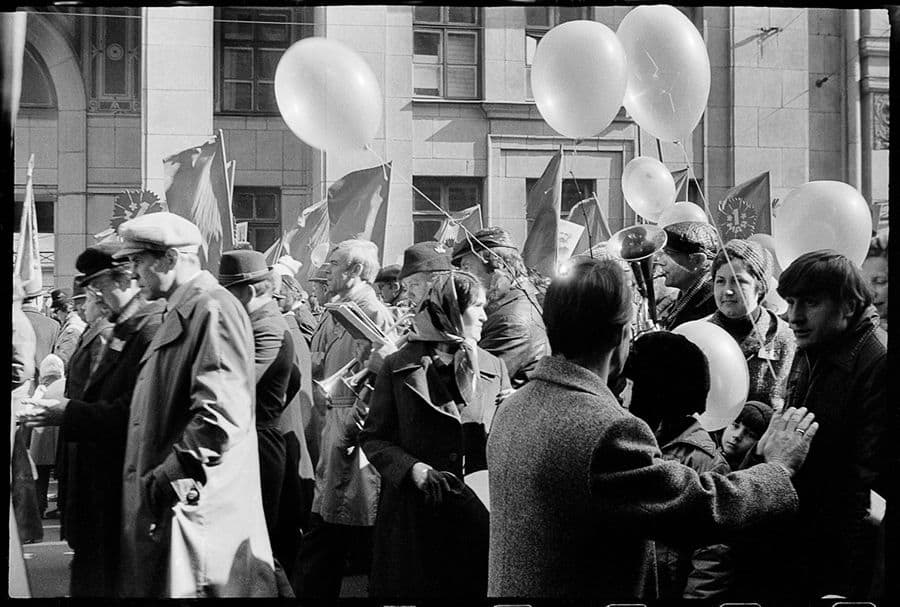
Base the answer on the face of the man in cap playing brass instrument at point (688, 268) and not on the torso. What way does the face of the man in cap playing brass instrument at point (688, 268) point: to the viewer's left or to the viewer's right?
to the viewer's left

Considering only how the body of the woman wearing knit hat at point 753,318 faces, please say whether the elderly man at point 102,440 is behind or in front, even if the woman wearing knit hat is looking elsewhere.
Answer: in front

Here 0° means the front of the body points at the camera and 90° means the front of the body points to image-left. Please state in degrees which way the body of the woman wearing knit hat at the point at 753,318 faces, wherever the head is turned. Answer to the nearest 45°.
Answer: approximately 45°

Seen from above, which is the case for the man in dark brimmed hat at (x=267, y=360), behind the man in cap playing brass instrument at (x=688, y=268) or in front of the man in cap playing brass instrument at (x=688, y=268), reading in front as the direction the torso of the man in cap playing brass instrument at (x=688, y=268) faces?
in front

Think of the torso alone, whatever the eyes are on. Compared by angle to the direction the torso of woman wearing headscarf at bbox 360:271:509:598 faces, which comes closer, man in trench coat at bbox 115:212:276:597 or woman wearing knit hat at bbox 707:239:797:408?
the woman wearing knit hat

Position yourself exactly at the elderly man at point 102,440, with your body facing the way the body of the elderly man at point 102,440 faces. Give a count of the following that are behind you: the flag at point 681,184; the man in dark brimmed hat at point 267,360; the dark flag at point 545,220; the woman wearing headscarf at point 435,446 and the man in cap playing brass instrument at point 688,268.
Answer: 5

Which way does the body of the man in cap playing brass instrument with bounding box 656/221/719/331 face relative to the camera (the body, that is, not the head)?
to the viewer's left

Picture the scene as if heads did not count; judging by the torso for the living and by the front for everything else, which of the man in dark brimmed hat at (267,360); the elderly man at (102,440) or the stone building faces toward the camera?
the stone building

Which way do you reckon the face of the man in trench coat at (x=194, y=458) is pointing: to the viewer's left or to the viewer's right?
to the viewer's left

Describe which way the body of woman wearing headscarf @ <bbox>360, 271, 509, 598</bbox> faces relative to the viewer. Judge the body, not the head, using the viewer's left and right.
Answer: facing the viewer and to the right of the viewer

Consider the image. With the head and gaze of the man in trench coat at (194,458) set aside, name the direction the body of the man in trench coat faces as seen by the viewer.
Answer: to the viewer's left

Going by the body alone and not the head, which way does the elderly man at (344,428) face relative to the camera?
to the viewer's left

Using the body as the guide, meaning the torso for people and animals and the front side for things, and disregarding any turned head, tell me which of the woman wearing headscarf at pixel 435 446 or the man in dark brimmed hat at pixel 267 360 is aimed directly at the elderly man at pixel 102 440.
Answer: the man in dark brimmed hat at pixel 267 360
